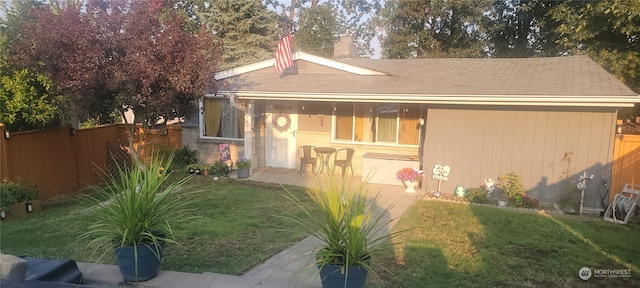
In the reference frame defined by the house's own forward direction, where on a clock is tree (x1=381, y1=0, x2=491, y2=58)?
The tree is roughly at 6 o'clock from the house.

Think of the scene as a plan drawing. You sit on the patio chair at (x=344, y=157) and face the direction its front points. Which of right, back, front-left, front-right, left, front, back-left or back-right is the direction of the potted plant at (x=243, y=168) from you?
front-right

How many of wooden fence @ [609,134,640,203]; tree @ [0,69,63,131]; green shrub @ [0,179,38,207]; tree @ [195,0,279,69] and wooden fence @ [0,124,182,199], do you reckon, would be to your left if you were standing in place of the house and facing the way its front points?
1

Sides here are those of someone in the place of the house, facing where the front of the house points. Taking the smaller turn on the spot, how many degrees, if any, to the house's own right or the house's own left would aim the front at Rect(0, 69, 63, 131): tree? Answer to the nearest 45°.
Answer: approximately 45° to the house's own right

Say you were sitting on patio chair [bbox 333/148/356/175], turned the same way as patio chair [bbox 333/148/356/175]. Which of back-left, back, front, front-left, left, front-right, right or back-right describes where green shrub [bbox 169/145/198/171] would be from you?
front-right

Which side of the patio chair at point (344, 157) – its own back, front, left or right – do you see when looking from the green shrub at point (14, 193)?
front

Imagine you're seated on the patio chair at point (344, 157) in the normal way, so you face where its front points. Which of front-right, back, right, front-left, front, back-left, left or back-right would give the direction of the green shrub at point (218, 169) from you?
front-right

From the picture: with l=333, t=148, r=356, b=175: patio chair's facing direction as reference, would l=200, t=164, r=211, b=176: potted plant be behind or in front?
in front

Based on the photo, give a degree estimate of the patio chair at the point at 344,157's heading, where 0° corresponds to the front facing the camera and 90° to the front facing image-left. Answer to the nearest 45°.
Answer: approximately 45°

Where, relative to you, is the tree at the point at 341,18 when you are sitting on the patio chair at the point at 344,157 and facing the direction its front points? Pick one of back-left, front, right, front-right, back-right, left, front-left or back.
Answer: back-right

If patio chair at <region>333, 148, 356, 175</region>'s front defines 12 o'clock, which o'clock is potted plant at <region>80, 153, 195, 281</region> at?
The potted plant is roughly at 11 o'clock from the patio chair.

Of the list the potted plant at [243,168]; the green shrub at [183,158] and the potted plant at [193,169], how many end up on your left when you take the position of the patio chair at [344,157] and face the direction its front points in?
0

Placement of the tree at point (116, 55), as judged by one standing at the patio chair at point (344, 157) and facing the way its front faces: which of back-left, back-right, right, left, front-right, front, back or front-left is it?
front

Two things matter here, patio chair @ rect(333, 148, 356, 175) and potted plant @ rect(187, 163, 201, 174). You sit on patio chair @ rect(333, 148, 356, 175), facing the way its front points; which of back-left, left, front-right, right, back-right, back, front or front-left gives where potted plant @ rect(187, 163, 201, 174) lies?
front-right

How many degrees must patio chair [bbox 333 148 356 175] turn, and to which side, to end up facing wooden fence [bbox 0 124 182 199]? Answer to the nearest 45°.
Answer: approximately 45° to its right

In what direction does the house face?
toward the camera

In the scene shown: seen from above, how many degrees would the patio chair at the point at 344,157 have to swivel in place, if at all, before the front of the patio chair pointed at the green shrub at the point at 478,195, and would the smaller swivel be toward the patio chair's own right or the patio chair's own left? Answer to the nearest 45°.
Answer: approximately 90° to the patio chair's own left

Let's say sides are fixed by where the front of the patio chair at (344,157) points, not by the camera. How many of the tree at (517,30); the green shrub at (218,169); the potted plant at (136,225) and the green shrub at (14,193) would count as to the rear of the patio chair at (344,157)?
1
